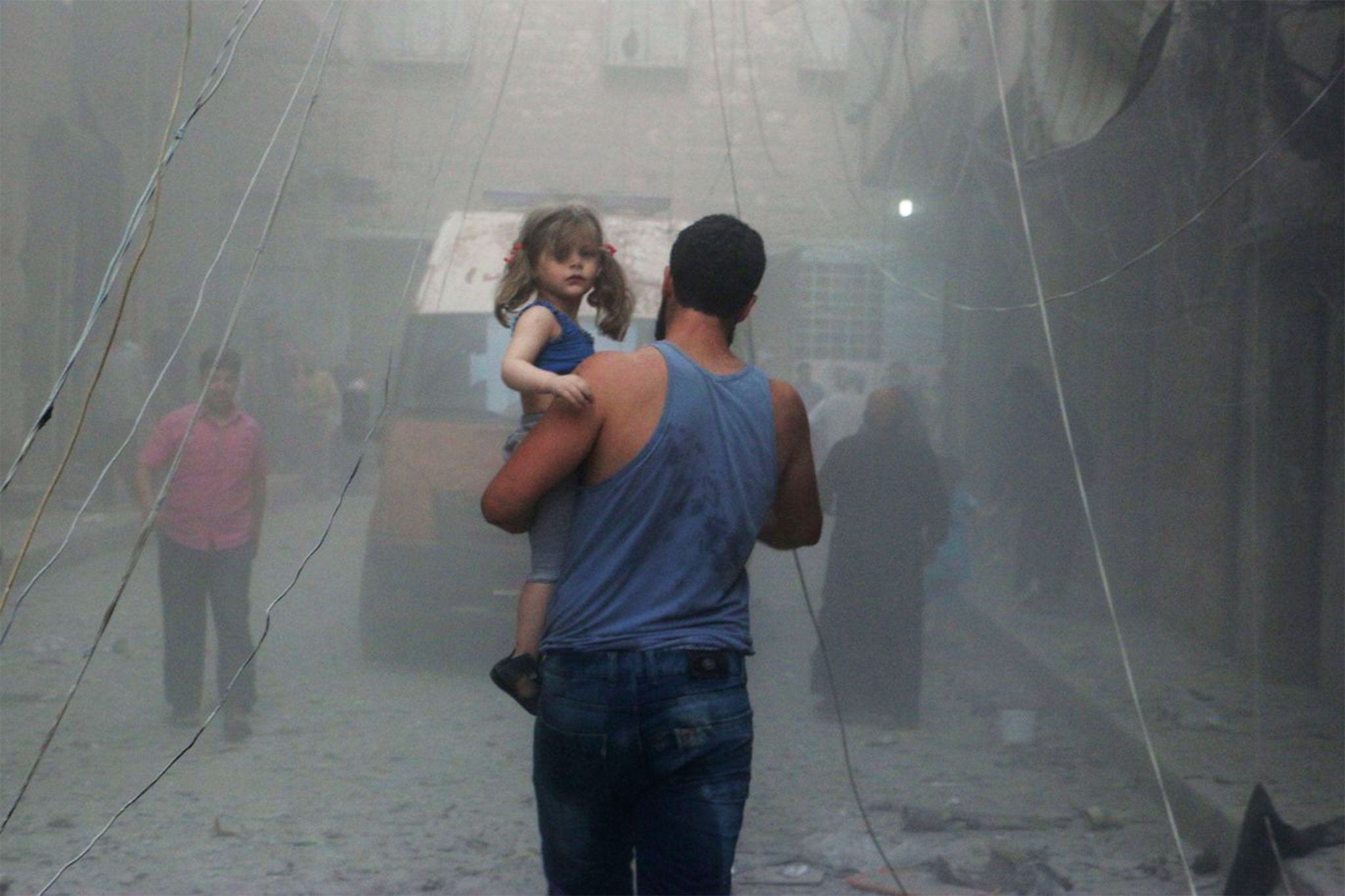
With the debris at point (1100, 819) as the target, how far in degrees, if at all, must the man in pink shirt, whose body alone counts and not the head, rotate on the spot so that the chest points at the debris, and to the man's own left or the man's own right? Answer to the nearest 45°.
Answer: approximately 90° to the man's own left

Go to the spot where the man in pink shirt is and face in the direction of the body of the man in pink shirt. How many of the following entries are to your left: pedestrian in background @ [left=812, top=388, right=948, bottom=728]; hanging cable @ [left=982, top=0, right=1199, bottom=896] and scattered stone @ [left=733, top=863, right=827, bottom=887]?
3

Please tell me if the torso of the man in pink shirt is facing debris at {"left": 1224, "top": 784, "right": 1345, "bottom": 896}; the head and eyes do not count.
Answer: no

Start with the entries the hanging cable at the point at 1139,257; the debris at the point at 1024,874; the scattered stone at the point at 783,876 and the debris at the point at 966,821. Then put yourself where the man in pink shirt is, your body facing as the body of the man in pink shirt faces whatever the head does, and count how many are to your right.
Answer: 0

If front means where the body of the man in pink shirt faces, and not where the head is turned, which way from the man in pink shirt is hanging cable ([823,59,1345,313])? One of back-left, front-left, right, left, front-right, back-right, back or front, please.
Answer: left

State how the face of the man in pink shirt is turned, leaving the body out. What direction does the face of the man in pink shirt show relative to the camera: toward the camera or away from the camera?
toward the camera

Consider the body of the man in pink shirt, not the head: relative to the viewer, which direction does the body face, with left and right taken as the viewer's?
facing the viewer

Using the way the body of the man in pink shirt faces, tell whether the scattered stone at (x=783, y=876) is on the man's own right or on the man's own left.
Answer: on the man's own left
